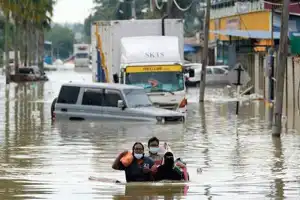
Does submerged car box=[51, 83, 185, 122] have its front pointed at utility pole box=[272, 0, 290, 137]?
yes

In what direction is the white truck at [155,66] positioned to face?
toward the camera

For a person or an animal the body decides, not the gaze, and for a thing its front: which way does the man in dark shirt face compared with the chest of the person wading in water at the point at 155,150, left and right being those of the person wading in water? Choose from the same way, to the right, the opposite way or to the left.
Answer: the same way

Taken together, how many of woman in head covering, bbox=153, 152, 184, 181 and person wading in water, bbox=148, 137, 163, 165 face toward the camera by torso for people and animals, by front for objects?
2

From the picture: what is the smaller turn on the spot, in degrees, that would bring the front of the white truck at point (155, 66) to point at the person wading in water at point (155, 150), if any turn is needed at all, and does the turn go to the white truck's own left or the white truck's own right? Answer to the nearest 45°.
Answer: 0° — it already faces them

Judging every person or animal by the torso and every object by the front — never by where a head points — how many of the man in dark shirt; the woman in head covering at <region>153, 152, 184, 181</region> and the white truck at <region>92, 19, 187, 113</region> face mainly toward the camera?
3

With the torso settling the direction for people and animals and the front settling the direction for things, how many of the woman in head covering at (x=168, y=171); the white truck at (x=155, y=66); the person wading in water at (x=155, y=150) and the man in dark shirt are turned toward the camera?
4

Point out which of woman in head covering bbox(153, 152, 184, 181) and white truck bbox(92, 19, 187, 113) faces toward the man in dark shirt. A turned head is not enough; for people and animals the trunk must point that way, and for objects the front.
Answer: the white truck

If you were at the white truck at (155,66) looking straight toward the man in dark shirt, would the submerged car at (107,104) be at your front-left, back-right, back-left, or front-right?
front-right

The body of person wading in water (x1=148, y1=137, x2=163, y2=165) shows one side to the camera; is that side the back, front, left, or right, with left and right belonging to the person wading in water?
front

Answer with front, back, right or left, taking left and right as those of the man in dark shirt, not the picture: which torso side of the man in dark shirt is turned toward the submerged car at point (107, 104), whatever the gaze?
back

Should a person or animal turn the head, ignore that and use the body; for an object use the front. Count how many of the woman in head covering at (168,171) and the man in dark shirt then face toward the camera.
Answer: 2

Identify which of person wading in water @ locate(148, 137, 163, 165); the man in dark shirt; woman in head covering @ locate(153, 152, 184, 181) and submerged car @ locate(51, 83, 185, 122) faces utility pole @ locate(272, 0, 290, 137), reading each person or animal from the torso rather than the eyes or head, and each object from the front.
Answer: the submerged car

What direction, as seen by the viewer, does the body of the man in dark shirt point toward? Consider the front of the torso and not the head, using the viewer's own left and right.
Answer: facing the viewer

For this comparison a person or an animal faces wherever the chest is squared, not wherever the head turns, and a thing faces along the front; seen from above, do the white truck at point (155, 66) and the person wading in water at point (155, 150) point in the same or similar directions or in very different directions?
same or similar directions
